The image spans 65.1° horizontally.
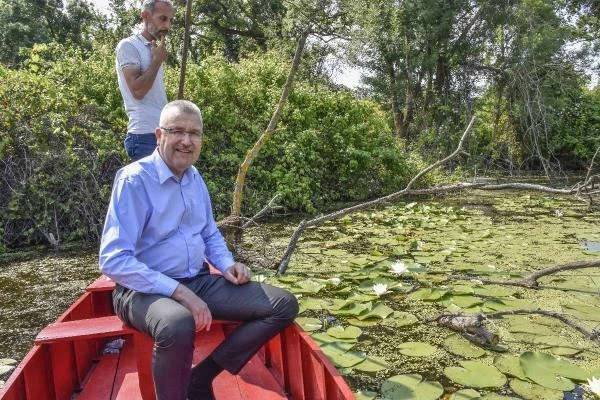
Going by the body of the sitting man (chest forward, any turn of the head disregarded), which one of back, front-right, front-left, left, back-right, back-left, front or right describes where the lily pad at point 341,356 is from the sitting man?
left

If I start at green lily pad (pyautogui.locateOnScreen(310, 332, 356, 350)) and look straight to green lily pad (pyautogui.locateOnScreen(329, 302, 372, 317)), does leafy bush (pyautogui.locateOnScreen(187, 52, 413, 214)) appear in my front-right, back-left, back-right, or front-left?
front-left

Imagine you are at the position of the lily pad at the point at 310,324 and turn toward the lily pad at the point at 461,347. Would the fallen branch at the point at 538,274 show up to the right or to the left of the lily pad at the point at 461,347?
left

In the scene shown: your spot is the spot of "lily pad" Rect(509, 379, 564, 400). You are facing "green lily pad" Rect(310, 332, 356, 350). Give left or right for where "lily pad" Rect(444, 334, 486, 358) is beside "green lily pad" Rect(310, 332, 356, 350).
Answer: right

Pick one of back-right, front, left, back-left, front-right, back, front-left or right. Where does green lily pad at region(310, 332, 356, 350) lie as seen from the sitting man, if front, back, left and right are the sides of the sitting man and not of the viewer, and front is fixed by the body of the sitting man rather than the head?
left

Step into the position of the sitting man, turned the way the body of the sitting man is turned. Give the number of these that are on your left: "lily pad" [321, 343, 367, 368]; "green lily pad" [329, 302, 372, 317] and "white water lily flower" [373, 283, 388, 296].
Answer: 3

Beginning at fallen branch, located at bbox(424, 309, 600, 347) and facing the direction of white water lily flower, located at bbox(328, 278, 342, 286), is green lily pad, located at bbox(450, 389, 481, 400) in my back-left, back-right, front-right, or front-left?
back-left

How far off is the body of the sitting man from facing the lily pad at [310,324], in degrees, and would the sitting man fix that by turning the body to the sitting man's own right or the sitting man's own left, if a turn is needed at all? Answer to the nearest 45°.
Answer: approximately 90° to the sitting man's own left

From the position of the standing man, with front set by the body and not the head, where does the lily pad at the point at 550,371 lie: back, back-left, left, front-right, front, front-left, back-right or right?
front

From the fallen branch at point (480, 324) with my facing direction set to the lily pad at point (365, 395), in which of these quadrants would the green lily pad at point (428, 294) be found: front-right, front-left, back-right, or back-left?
back-right

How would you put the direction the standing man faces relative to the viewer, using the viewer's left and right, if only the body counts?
facing the viewer and to the right of the viewer

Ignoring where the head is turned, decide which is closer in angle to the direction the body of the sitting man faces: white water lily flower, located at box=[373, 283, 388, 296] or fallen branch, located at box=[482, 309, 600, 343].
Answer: the fallen branch

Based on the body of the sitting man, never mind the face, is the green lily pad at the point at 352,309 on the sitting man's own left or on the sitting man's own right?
on the sitting man's own left

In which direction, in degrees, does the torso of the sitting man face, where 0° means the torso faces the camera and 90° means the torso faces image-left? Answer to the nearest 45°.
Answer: approximately 315°

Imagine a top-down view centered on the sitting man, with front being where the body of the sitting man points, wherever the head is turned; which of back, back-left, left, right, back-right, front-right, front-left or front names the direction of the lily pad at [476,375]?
front-left

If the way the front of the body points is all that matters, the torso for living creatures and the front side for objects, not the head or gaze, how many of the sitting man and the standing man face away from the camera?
0
